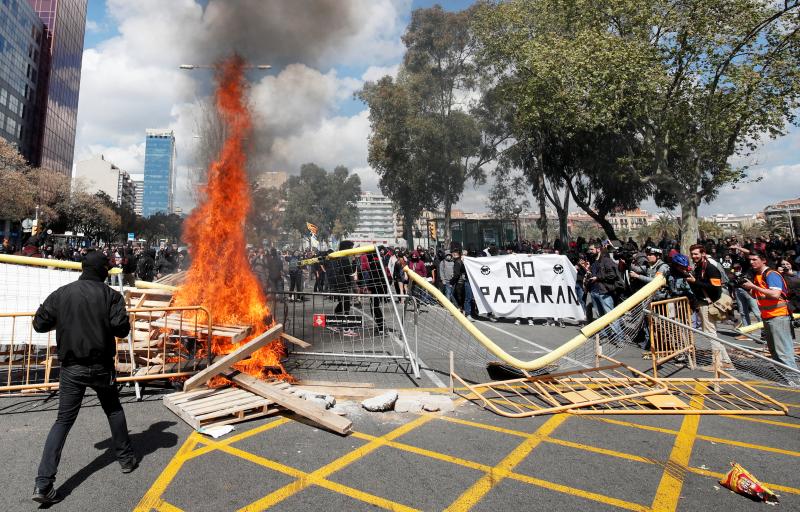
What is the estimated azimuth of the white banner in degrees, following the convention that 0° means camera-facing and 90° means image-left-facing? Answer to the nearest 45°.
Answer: approximately 0°

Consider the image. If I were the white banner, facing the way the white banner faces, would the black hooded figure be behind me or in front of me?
in front

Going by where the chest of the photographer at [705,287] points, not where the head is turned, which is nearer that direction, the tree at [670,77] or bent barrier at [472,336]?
the bent barrier

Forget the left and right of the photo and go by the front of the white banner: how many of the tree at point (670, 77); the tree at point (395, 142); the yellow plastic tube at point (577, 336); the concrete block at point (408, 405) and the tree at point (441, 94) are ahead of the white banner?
2

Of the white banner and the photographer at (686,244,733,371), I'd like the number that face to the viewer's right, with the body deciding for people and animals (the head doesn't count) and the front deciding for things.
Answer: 0

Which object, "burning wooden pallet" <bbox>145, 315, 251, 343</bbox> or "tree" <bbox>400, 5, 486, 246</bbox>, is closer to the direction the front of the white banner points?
the burning wooden pallet

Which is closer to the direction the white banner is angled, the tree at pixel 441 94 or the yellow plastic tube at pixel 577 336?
the yellow plastic tube

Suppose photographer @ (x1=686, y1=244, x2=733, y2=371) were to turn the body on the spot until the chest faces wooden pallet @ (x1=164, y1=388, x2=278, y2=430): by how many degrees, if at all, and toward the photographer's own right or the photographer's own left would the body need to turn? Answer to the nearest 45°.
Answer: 0° — they already face it
